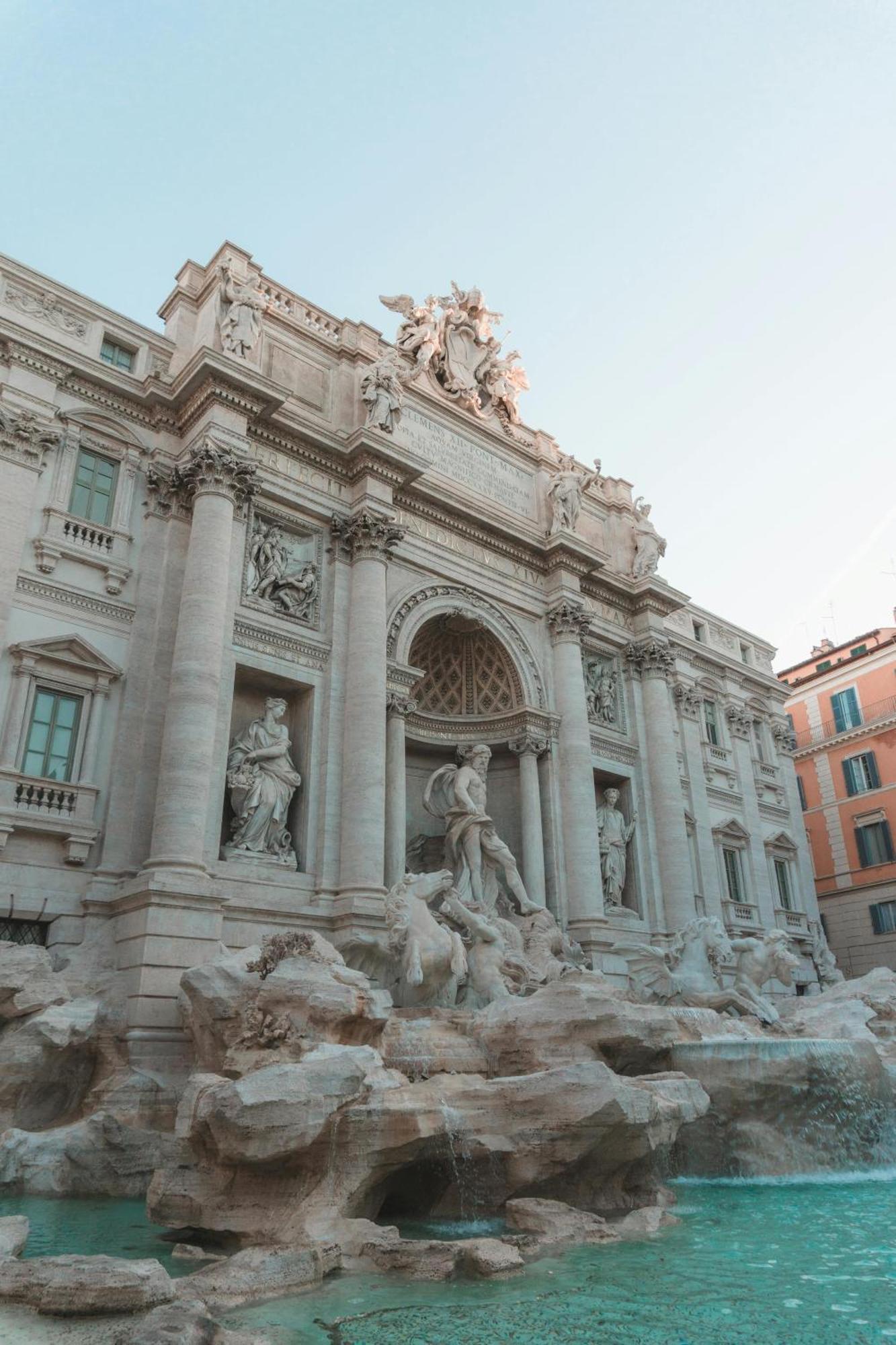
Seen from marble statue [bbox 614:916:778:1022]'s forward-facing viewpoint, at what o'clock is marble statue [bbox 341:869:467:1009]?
marble statue [bbox 341:869:467:1009] is roughly at 4 o'clock from marble statue [bbox 614:916:778:1022].

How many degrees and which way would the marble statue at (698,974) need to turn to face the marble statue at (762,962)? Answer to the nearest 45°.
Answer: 0° — it already faces it

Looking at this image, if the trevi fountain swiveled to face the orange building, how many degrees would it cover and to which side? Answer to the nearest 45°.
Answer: approximately 90° to its left

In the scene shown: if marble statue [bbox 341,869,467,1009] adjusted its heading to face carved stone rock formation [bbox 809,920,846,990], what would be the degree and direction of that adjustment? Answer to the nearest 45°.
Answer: approximately 90° to its left

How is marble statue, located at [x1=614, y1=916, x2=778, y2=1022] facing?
to the viewer's right

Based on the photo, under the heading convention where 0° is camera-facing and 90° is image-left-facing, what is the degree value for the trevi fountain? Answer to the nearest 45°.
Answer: approximately 315°

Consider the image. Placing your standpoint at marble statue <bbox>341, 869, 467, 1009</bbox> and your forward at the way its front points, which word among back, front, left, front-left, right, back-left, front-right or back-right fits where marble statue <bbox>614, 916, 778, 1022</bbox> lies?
left

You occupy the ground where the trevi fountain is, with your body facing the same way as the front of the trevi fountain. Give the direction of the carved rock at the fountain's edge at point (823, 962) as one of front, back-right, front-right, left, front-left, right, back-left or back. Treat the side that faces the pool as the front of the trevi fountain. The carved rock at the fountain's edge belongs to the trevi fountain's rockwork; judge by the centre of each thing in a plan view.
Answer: left
